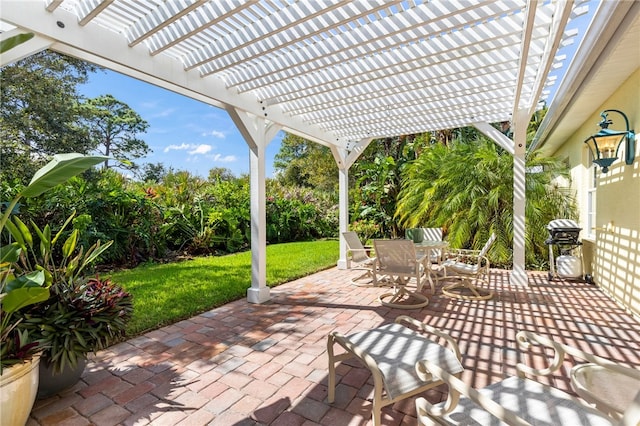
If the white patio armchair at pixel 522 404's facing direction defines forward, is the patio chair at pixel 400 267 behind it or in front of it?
in front

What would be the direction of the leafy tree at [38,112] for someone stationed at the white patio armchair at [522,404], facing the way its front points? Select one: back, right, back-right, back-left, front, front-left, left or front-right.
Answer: front-left

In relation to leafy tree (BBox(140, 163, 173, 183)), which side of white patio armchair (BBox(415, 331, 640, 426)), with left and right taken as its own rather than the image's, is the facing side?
front

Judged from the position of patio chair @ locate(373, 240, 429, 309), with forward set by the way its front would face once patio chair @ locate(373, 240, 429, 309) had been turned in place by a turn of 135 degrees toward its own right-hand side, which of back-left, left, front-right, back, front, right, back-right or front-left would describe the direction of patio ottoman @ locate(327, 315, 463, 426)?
front

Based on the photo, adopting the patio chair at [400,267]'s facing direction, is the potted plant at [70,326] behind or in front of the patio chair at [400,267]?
behind

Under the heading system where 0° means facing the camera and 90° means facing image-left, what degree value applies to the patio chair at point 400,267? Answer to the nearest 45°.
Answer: approximately 225°

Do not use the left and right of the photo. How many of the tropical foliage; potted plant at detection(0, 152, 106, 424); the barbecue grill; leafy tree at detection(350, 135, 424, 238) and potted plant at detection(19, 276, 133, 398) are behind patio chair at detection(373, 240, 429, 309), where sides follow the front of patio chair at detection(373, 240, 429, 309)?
2

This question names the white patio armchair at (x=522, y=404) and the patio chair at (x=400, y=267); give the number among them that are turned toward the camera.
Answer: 0

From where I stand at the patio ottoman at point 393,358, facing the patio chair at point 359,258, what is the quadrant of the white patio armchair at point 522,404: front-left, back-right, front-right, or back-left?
back-right

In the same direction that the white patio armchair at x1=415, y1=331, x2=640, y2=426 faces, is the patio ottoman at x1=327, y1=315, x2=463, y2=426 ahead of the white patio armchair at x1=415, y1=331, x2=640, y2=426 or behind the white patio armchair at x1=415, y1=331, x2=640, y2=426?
ahead

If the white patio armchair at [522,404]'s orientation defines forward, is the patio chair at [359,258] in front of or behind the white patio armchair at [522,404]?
in front
